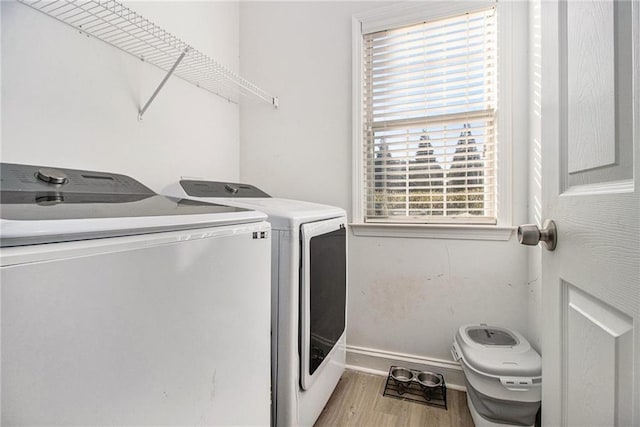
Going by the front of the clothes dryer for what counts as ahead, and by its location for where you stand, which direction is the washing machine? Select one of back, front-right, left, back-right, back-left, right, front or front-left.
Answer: right

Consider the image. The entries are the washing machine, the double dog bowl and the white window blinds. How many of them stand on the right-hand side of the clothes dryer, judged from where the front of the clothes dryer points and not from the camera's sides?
1

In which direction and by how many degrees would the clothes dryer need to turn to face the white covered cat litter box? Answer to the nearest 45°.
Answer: approximately 45° to its left

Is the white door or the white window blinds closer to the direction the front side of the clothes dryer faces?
the white door

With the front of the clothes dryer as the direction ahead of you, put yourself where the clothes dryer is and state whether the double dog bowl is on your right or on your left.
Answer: on your left

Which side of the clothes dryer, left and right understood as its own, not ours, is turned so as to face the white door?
front

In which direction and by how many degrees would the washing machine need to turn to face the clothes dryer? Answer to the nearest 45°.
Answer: approximately 90° to its left

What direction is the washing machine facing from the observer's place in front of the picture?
facing the viewer and to the right of the viewer

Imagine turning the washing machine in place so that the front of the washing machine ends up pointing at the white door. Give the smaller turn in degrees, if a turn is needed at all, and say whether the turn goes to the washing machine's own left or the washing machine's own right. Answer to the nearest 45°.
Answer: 0° — it already faces it

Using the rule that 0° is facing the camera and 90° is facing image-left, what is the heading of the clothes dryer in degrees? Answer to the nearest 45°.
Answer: approximately 315°

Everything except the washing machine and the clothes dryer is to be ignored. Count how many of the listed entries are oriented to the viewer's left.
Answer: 0
